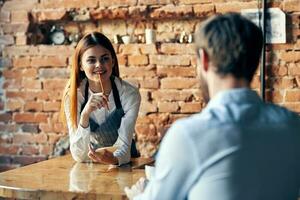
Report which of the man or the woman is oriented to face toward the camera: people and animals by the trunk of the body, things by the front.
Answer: the woman

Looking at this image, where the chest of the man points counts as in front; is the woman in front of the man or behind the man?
in front

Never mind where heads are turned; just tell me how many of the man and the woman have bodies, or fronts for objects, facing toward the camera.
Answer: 1

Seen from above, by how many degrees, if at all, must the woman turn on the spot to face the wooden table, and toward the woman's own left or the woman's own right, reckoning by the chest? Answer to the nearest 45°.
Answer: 0° — they already face it

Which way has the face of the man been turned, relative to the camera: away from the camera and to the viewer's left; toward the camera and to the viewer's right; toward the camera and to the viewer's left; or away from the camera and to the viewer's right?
away from the camera and to the viewer's left

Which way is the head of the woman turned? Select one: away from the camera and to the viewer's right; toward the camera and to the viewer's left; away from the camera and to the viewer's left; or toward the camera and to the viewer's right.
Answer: toward the camera and to the viewer's right

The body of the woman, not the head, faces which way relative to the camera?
toward the camera

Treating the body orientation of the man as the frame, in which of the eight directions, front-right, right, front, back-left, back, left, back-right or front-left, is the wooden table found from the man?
front

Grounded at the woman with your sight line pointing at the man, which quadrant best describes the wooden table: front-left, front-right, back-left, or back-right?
front-right

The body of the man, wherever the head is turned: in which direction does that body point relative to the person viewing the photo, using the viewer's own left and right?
facing away from the viewer and to the left of the viewer
